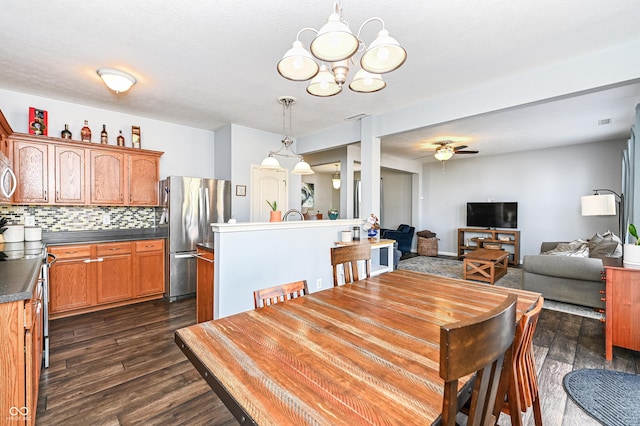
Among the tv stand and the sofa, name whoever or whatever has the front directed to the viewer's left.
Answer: the sofa

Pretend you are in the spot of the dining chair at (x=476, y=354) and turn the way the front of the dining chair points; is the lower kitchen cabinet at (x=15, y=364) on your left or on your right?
on your left

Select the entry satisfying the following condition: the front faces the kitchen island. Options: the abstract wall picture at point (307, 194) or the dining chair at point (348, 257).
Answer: the abstract wall picture

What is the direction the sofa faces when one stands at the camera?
facing to the left of the viewer

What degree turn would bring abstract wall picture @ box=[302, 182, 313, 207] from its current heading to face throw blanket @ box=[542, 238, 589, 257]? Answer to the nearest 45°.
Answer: approximately 45° to its left

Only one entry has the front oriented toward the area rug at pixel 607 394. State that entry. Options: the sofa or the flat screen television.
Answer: the flat screen television

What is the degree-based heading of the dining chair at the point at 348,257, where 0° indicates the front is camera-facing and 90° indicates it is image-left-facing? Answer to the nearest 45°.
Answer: approximately 315°

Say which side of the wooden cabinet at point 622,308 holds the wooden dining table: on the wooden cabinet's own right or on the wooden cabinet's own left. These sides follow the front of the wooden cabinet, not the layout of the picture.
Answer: on the wooden cabinet's own left

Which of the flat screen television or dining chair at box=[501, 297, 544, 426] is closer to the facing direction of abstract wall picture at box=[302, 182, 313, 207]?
the dining chair

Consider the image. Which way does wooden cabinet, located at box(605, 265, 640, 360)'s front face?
to the viewer's left
